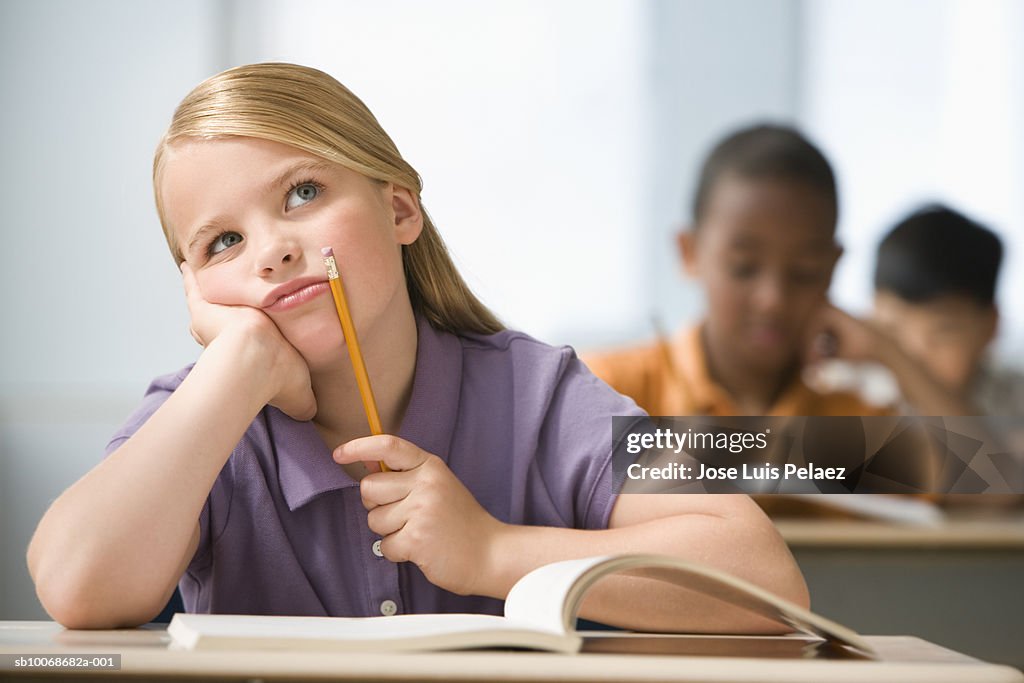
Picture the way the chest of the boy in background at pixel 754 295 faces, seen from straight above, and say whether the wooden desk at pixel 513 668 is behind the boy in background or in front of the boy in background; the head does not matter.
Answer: in front

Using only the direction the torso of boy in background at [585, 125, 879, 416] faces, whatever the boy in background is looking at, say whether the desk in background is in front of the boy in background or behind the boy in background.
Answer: in front

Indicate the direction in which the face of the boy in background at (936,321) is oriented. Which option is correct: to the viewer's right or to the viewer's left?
to the viewer's left

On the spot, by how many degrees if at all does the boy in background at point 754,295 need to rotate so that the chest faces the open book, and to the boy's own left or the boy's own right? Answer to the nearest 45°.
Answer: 0° — they already face it

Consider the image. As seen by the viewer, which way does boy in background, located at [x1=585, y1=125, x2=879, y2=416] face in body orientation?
toward the camera
